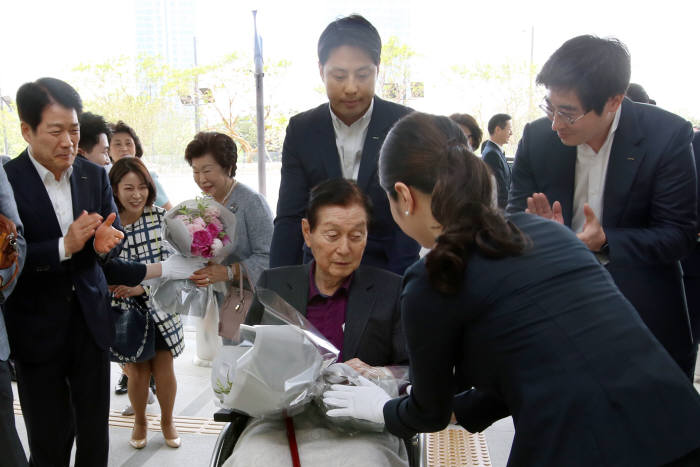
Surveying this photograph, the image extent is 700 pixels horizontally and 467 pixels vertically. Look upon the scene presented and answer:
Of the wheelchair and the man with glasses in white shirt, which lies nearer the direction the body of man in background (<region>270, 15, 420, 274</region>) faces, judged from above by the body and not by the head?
the wheelchair

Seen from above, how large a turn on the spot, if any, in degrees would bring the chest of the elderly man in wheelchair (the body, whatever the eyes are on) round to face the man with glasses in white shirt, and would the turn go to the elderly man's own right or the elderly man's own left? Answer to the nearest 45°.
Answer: approximately 90° to the elderly man's own left

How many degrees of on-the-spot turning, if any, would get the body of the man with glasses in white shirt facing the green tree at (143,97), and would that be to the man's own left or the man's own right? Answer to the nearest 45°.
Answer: approximately 90° to the man's own right

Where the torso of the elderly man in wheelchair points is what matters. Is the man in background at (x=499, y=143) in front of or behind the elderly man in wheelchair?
behind

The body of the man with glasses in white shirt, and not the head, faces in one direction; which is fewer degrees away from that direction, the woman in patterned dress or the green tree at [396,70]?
the woman in patterned dress

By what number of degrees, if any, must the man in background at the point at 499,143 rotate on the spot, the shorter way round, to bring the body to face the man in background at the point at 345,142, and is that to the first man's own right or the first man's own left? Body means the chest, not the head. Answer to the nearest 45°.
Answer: approximately 90° to the first man's own right
